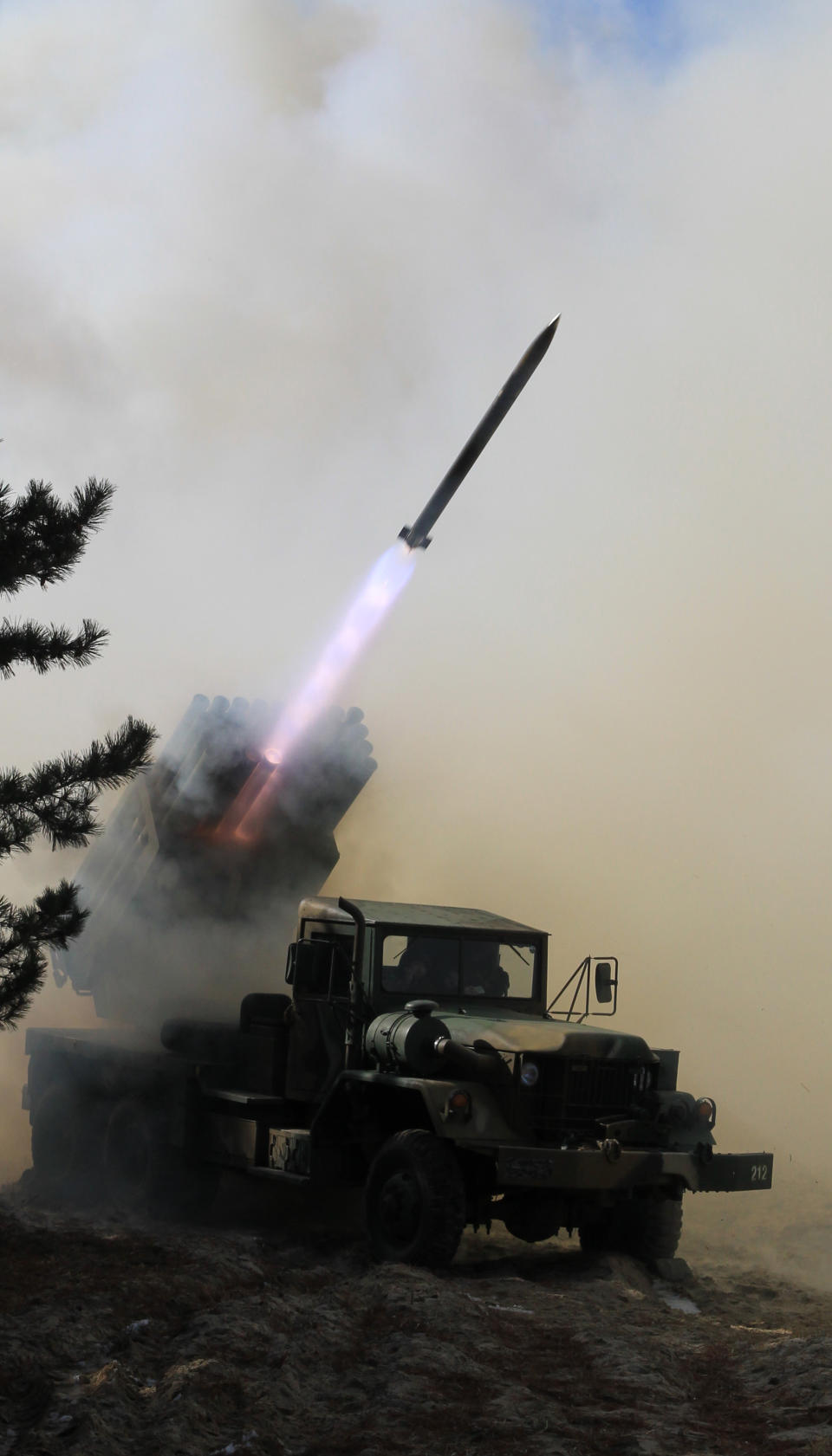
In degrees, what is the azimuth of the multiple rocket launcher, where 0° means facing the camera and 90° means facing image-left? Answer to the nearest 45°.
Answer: approximately 315°

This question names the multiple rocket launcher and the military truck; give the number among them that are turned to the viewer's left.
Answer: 0

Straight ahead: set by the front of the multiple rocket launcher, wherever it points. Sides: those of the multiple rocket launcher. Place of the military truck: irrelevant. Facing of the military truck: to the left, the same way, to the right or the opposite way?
the same way

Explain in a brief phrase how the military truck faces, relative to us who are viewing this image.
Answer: facing the viewer and to the right of the viewer
